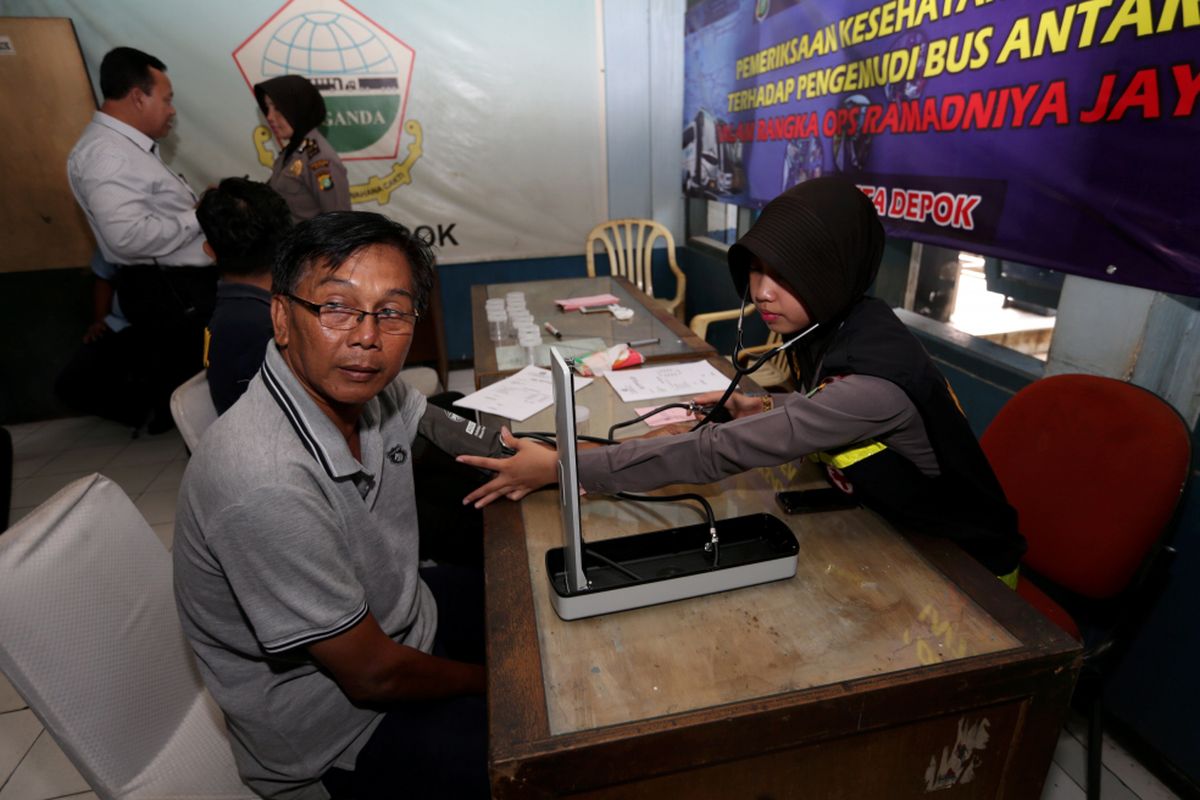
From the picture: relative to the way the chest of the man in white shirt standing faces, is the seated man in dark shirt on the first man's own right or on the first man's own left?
on the first man's own right

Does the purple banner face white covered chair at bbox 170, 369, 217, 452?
yes

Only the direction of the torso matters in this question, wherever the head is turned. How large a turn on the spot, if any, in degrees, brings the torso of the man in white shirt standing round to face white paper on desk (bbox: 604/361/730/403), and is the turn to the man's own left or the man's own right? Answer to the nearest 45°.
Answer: approximately 45° to the man's own right

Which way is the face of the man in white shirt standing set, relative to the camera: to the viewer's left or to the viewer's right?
to the viewer's right

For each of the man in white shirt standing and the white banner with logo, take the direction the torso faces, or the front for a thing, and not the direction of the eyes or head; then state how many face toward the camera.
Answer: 1

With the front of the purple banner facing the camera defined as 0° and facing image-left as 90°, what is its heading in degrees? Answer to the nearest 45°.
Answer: approximately 45°

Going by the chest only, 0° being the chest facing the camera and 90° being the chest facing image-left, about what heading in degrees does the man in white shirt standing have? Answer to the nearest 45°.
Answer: approximately 270°

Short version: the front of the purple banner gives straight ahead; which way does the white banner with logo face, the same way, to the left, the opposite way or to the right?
to the left
